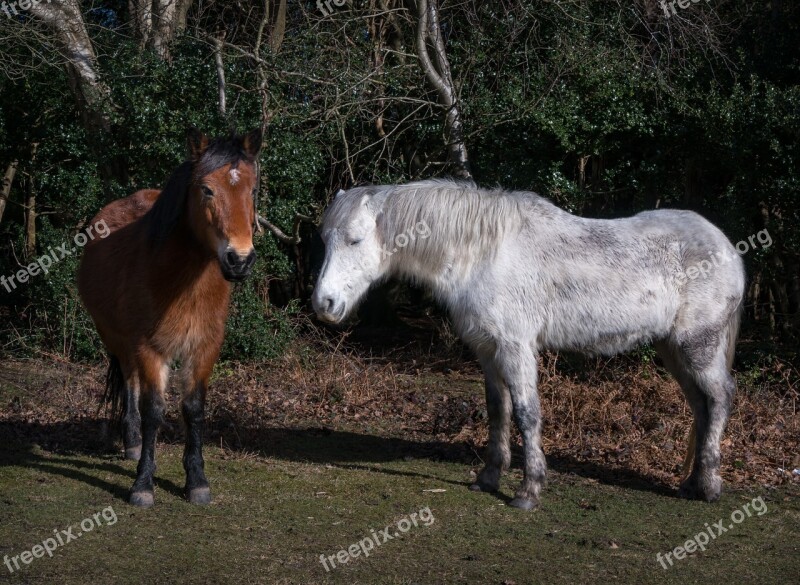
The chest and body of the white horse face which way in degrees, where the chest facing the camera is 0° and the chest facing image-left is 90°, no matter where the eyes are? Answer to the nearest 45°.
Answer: approximately 90°

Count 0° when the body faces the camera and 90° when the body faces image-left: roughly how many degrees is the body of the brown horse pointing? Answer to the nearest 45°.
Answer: approximately 315°

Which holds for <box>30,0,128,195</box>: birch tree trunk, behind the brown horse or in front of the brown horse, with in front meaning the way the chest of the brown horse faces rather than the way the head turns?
behind

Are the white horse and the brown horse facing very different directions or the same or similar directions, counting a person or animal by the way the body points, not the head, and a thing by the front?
very different directions

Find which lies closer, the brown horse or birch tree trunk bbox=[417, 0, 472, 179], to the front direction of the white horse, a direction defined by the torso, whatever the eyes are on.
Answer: the brown horse

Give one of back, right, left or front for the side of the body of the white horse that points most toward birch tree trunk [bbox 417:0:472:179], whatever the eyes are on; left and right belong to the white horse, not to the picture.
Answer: right

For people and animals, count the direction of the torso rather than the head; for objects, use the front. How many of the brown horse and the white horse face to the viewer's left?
1
